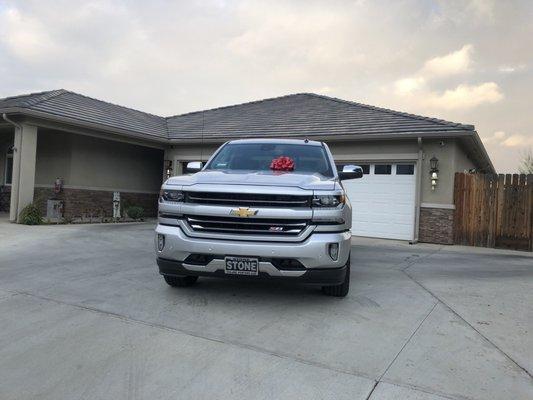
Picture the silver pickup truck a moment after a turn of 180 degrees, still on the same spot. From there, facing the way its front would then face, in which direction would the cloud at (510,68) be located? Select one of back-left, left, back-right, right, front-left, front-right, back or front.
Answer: front-right

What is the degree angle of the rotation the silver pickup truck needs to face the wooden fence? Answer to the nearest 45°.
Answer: approximately 135° to its left

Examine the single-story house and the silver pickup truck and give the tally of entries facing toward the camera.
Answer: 2

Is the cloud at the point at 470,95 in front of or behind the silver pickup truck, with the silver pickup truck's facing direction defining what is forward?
behind

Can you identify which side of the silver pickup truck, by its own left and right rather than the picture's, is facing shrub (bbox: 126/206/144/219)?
back

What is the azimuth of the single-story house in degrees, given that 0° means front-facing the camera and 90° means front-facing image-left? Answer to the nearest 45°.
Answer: approximately 0°

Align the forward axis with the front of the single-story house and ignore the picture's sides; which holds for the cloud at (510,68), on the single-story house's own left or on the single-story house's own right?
on the single-story house's own left
